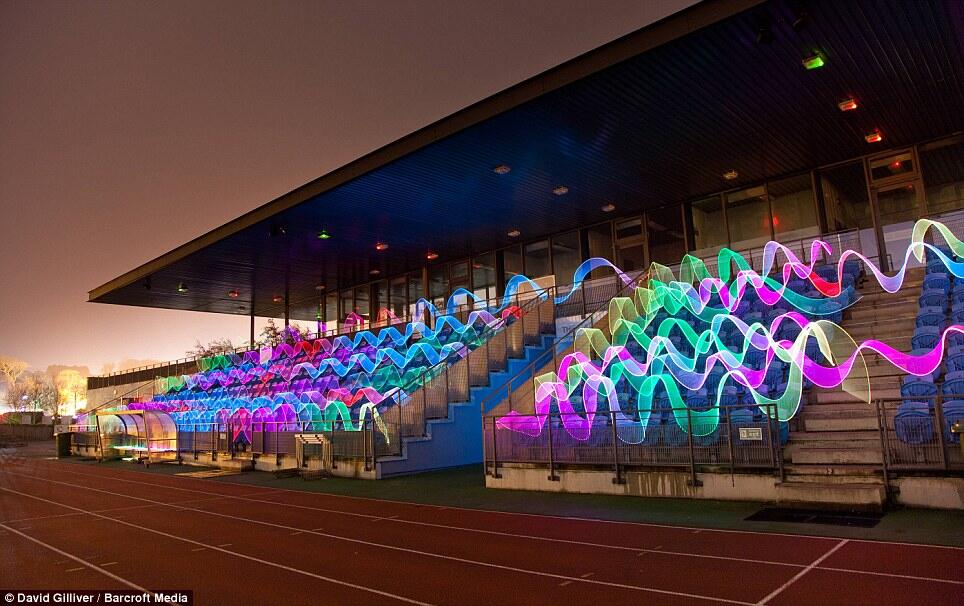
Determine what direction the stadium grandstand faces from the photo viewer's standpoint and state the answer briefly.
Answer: facing the viewer and to the left of the viewer
